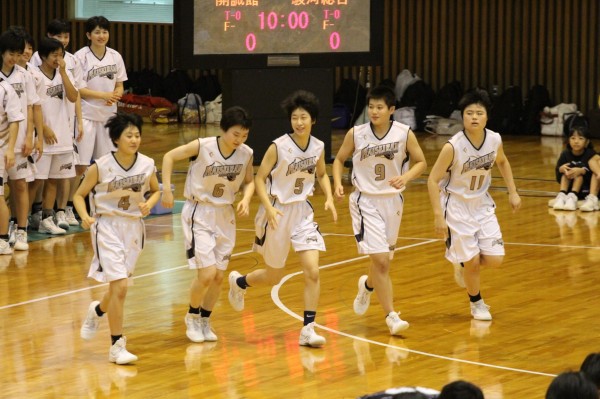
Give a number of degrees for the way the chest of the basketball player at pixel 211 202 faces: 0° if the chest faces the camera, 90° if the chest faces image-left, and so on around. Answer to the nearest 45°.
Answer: approximately 315°

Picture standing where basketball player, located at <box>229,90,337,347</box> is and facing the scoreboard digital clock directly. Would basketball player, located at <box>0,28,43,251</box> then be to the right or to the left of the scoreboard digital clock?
left

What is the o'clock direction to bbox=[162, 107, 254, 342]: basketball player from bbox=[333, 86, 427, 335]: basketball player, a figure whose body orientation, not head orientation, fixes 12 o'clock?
bbox=[162, 107, 254, 342]: basketball player is roughly at 2 o'clock from bbox=[333, 86, 427, 335]: basketball player.

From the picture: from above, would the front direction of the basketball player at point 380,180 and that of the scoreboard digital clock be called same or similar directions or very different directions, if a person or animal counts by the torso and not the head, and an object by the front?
same or similar directions

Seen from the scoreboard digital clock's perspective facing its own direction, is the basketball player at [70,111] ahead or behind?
ahead

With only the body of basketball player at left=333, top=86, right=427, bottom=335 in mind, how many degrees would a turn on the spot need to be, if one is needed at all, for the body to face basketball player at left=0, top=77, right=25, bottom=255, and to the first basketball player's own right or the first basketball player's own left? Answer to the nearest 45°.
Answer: approximately 135° to the first basketball player's own right

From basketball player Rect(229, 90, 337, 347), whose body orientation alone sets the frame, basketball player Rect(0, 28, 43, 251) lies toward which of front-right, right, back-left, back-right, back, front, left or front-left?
back

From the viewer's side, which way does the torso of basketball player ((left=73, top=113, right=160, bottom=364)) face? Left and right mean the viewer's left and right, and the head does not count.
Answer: facing the viewer and to the right of the viewer

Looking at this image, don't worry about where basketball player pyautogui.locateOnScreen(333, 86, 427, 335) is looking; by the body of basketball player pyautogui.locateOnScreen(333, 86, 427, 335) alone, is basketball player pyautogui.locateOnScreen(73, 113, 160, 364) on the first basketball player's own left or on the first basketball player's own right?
on the first basketball player's own right

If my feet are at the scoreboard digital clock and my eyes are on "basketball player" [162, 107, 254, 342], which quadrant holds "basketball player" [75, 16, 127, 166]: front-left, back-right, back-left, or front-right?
front-right

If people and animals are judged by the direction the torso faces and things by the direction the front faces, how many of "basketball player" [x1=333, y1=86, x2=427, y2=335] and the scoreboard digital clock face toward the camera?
2

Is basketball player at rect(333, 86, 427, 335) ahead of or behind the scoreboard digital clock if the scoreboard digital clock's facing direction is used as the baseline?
ahead

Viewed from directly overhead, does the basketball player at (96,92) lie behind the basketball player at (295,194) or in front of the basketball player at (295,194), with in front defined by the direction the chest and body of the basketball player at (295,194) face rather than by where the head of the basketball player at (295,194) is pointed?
behind

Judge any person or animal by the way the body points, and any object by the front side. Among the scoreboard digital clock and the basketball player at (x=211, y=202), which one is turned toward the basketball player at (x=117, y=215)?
the scoreboard digital clock

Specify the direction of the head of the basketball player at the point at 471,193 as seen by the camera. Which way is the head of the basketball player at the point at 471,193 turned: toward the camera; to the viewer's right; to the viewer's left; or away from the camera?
toward the camera

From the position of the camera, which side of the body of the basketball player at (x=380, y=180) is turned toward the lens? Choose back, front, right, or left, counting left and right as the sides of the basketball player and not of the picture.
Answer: front
